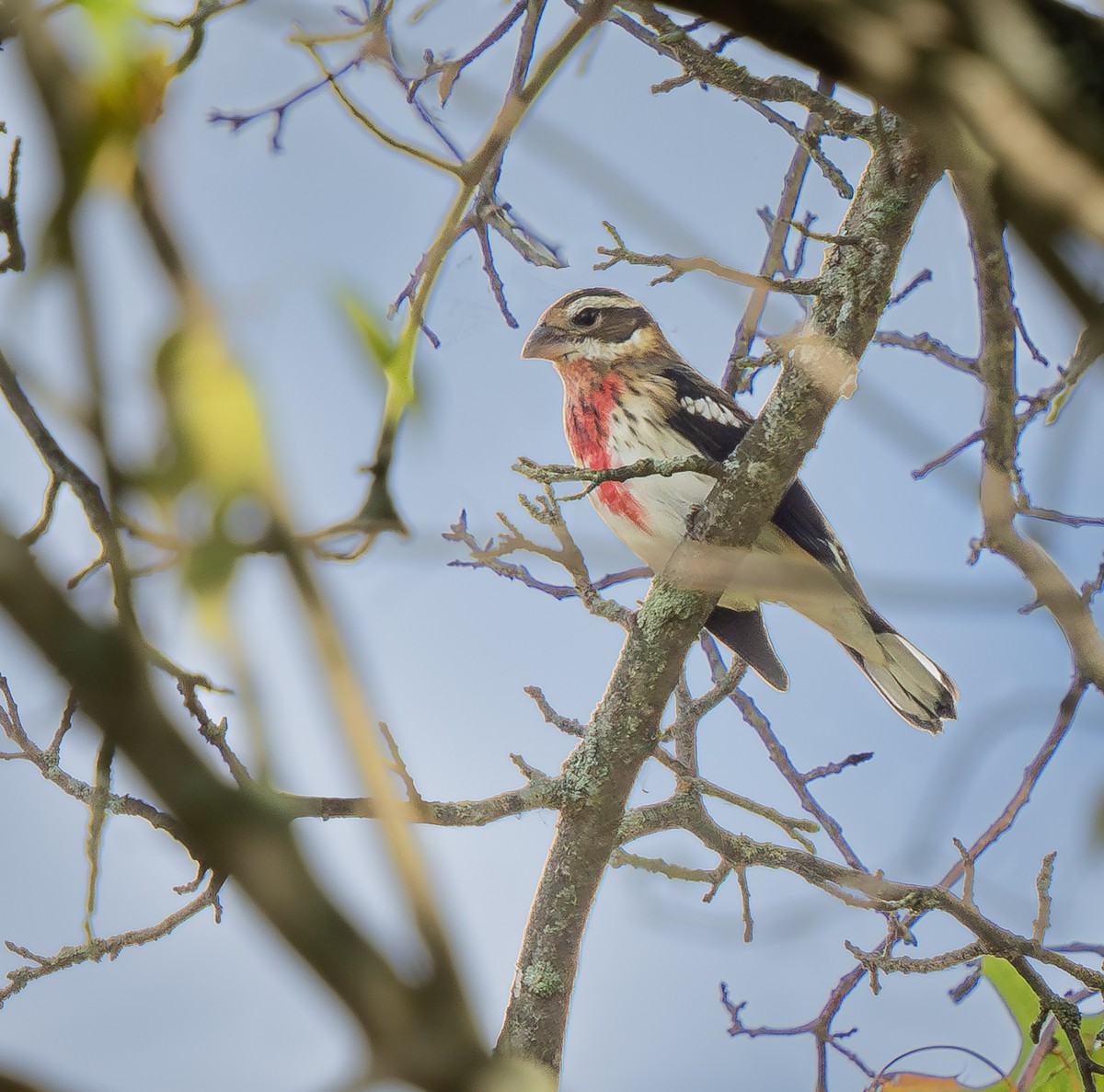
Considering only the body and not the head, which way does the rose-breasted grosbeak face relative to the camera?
to the viewer's left
